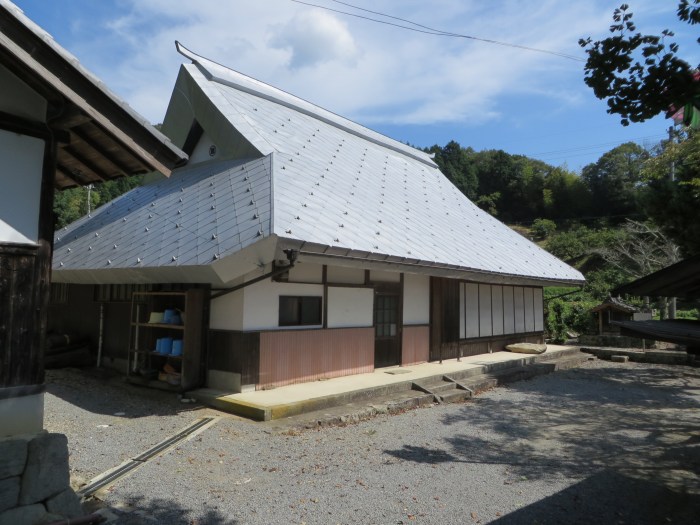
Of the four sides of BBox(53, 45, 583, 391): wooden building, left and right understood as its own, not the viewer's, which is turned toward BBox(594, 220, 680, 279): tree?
left

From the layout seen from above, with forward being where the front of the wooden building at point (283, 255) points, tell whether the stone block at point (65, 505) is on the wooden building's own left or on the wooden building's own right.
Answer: on the wooden building's own right

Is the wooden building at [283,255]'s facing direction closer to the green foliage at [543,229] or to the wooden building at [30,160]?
the wooden building

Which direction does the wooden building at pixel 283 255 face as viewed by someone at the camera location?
facing the viewer and to the right of the viewer

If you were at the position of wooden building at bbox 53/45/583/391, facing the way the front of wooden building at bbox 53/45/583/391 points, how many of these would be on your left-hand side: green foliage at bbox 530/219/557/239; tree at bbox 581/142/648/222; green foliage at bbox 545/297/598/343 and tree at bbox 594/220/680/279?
4

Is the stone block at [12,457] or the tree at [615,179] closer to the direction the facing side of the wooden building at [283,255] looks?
the stone block

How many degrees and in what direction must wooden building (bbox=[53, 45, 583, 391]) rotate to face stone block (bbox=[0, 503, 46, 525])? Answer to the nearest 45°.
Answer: approximately 45° to its right

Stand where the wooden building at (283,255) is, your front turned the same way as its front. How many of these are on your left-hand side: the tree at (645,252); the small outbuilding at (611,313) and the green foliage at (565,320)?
3

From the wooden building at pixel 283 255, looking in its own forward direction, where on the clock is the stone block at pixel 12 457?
The stone block is roughly at 2 o'clock from the wooden building.

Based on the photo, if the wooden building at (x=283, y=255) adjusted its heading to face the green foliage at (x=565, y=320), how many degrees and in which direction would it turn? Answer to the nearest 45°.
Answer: approximately 90° to its left

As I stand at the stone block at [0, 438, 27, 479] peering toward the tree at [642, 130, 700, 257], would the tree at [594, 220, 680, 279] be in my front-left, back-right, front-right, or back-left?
front-left

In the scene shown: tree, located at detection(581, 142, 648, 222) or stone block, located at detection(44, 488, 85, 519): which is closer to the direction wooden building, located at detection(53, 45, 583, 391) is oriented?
the stone block

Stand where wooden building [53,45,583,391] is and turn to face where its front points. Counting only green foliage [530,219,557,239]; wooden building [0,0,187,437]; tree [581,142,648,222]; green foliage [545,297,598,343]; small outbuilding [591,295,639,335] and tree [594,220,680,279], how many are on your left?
5
